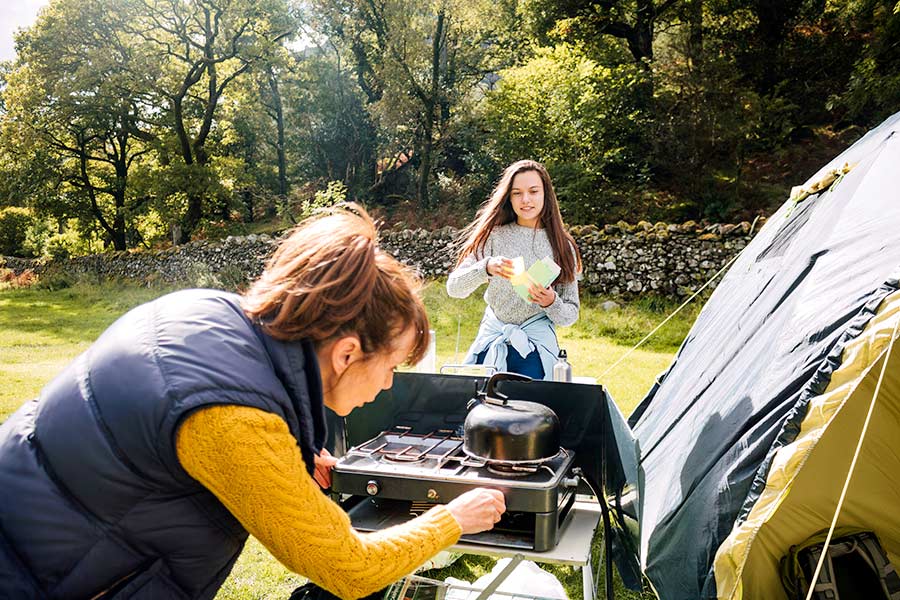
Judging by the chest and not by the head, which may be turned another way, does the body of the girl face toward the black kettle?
yes

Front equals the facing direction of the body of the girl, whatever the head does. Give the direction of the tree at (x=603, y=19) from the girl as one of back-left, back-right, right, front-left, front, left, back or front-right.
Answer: back

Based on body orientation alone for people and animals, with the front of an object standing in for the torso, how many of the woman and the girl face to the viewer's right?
1

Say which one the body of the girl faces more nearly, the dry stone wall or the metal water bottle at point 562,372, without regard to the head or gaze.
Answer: the metal water bottle

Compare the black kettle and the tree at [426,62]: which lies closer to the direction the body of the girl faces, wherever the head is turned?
the black kettle

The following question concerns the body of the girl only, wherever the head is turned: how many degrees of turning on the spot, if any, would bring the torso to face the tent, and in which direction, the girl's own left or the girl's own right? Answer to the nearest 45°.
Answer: approximately 45° to the girl's own left

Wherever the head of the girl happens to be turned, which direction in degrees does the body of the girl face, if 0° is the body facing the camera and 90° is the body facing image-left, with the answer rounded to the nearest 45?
approximately 0°

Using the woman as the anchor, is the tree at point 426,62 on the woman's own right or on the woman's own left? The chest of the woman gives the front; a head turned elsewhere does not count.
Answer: on the woman's own left

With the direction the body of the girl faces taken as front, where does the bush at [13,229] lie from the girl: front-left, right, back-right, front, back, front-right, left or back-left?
back-right

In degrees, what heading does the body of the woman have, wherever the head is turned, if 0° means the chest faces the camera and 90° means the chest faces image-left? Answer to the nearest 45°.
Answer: approximately 270°
